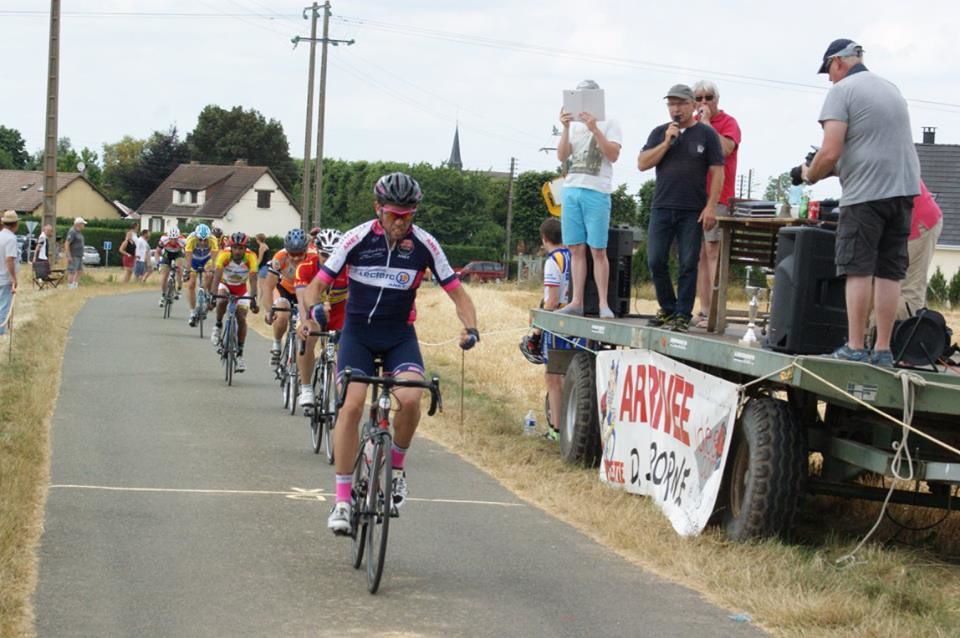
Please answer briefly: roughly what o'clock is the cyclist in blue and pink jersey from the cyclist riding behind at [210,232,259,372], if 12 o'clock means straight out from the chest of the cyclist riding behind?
The cyclist in blue and pink jersey is roughly at 12 o'clock from the cyclist riding behind.

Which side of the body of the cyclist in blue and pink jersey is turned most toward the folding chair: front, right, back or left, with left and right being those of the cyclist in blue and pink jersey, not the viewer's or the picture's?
back

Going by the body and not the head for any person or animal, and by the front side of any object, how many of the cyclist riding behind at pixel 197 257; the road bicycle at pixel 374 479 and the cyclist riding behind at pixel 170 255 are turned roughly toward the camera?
3

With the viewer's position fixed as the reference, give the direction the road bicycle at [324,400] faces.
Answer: facing the viewer

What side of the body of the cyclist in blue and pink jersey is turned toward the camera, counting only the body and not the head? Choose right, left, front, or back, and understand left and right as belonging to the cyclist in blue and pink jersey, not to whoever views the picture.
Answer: front

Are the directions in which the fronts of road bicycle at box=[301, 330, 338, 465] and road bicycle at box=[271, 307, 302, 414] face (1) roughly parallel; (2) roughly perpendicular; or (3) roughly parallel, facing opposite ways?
roughly parallel

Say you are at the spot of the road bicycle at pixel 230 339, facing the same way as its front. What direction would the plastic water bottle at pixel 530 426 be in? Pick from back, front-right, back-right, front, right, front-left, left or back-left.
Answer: front-left

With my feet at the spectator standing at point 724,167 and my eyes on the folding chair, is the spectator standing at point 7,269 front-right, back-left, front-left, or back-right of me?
front-left

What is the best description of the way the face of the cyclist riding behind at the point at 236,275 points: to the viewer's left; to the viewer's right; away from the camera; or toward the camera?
toward the camera

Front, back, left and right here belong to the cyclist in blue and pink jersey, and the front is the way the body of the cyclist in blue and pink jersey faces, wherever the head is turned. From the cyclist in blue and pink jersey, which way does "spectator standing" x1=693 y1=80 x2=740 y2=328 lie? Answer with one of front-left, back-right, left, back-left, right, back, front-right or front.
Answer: back-left

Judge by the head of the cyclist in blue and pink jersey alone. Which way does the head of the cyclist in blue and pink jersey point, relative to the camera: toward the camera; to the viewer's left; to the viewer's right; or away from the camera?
toward the camera

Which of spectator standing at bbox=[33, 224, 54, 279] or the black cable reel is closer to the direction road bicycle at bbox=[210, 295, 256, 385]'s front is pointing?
the black cable reel

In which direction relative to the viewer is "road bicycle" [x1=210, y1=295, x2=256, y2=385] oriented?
toward the camera

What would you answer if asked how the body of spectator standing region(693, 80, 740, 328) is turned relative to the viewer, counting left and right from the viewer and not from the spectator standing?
facing the viewer and to the left of the viewer

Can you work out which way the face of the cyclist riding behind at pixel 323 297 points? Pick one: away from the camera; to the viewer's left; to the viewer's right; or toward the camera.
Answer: toward the camera
